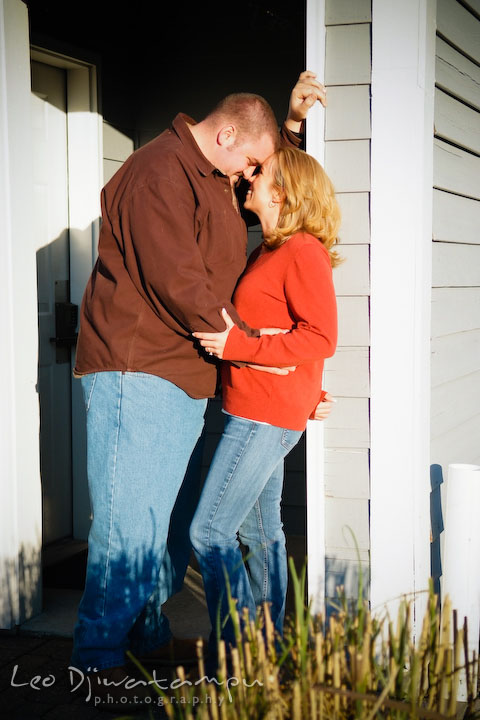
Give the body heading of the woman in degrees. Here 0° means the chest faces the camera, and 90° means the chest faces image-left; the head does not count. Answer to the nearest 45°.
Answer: approximately 90°

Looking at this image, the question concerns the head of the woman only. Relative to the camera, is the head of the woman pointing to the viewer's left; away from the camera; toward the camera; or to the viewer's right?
to the viewer's left

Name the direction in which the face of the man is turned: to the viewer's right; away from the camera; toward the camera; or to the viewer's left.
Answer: to the viewer's right

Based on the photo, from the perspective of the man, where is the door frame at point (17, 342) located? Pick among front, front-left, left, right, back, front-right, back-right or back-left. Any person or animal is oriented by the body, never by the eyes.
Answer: back-left

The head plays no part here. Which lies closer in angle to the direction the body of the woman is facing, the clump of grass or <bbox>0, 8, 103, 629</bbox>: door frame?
the door frame

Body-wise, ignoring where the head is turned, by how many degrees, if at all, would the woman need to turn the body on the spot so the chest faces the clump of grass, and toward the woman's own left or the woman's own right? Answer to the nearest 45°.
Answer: approximately 90° to the woman's own left

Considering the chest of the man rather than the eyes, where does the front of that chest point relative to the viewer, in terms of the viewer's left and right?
facing to the right of the viewer

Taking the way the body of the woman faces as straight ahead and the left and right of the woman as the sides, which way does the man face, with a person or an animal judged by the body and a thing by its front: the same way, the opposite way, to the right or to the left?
the opposite way

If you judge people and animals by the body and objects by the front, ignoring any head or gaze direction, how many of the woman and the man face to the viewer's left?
1

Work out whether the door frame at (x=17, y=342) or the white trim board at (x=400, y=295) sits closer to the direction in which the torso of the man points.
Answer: the white trim board
